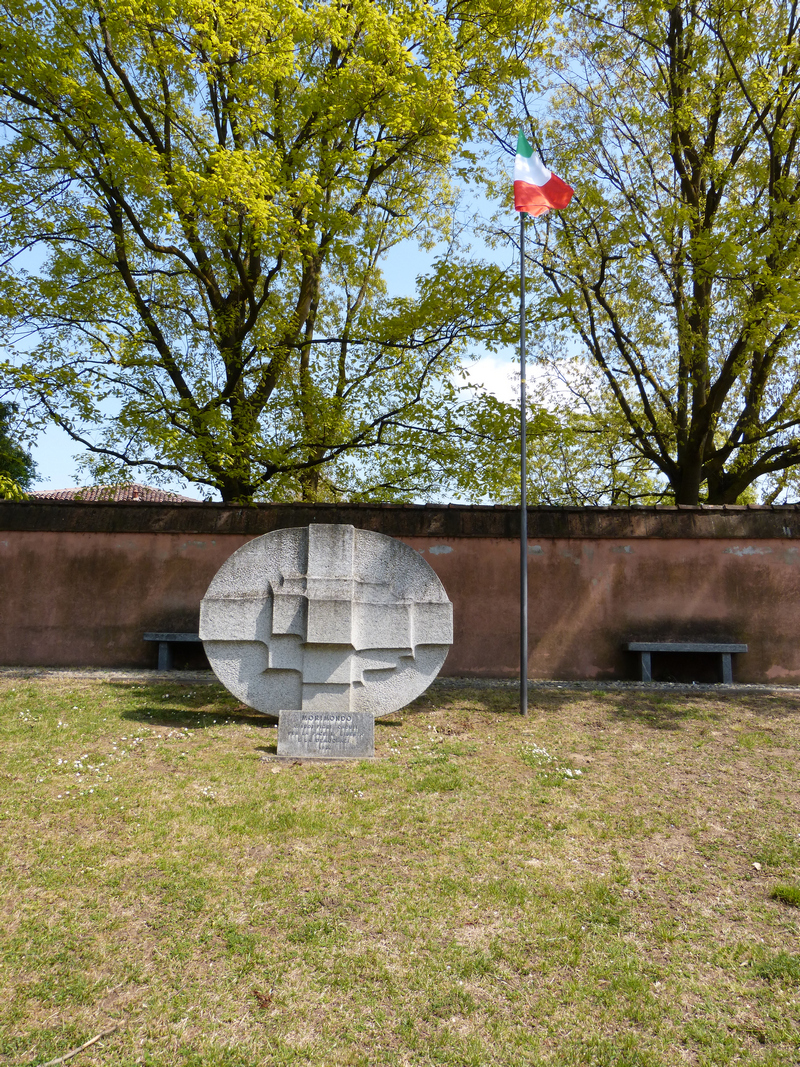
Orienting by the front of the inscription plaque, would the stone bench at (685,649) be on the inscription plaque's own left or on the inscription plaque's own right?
on the inscription plaque's own left

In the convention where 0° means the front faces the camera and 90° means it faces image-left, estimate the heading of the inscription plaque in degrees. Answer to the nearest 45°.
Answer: approximately 0°

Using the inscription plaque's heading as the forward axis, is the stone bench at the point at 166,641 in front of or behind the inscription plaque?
behind

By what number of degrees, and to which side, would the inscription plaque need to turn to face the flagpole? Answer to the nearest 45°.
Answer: approximately 135° to its left

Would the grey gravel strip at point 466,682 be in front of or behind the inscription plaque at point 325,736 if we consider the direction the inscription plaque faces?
behind
